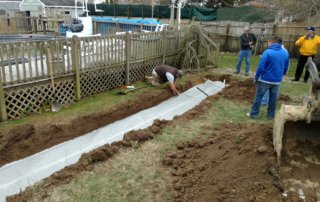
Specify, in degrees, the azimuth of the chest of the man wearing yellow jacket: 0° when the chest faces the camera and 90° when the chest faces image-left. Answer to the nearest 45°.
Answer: approximately 0°

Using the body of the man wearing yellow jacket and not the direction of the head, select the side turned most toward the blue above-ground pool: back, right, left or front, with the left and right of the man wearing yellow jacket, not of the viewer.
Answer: right

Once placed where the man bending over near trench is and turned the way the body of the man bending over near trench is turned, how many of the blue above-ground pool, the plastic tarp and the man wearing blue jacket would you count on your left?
1

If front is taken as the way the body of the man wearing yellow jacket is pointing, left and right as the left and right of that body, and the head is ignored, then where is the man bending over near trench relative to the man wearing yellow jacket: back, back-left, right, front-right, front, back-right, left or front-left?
front-right

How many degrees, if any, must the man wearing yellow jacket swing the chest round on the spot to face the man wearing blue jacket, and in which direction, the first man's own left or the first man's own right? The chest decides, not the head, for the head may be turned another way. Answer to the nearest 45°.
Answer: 0° — they already face them

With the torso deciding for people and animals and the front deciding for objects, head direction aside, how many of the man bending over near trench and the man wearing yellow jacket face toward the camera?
1
